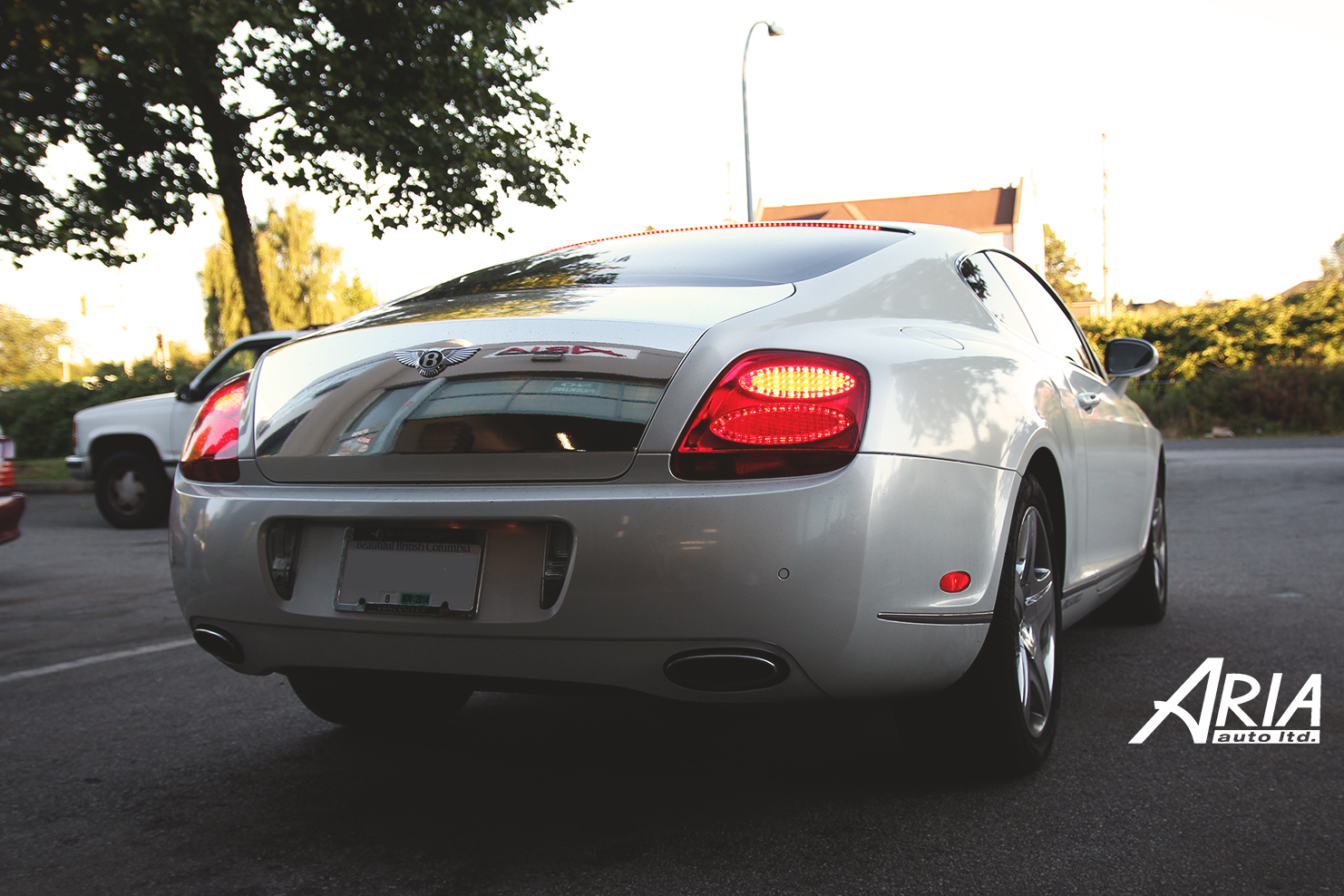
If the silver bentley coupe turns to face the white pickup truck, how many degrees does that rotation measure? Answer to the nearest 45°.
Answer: approximately 90° to its left

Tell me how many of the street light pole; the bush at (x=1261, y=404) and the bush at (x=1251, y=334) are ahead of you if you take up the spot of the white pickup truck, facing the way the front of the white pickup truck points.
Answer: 0

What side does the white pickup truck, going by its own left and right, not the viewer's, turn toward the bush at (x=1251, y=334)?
back

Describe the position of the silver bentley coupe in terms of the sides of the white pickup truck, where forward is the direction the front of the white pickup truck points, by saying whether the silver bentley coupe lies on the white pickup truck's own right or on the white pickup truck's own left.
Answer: on the white pickup truck's own left

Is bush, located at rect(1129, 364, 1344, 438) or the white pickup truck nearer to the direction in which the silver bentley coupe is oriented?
the bush

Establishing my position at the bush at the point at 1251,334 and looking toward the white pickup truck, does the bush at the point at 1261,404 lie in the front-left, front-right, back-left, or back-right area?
front-left

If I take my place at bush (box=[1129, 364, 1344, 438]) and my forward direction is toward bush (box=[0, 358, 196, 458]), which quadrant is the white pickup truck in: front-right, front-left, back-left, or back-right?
front-left

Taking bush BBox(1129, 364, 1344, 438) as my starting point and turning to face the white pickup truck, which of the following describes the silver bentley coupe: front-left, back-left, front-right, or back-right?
front-left

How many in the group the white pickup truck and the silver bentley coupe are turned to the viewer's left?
1

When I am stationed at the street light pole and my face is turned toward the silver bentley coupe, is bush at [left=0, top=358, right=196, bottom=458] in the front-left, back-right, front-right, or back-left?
front-right

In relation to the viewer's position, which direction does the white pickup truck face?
facing to the left of the viewer

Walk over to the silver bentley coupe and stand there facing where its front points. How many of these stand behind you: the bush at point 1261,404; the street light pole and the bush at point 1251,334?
0

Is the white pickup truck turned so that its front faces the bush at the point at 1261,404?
no

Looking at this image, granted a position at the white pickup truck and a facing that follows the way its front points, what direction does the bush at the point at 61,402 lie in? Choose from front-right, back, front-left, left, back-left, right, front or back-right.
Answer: right

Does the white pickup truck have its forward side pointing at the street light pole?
no

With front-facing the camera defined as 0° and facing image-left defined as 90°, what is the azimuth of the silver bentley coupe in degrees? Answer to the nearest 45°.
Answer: approximately 225°

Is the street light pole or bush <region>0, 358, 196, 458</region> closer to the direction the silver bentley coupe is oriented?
the street light pole
